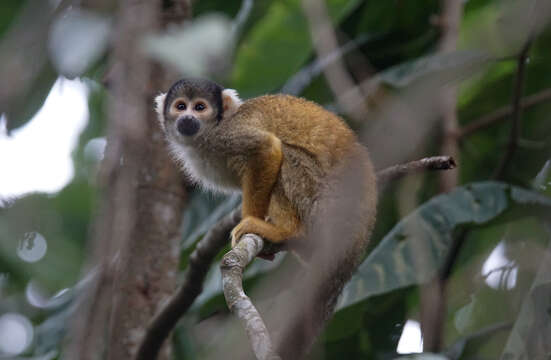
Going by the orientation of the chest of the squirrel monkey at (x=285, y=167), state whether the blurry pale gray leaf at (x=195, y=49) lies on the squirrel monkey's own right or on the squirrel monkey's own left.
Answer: on the squirrel monkey's own left

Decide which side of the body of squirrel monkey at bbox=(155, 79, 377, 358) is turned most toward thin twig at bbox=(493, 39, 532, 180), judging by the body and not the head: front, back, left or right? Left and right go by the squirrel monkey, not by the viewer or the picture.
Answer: back

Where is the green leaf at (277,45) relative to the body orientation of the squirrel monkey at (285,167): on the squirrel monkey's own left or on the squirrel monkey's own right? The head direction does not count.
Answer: on the squirrel monkey's own right

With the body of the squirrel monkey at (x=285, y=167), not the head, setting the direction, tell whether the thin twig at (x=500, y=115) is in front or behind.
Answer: behind

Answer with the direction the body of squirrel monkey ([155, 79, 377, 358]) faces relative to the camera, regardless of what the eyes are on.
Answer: to the viewer's left
